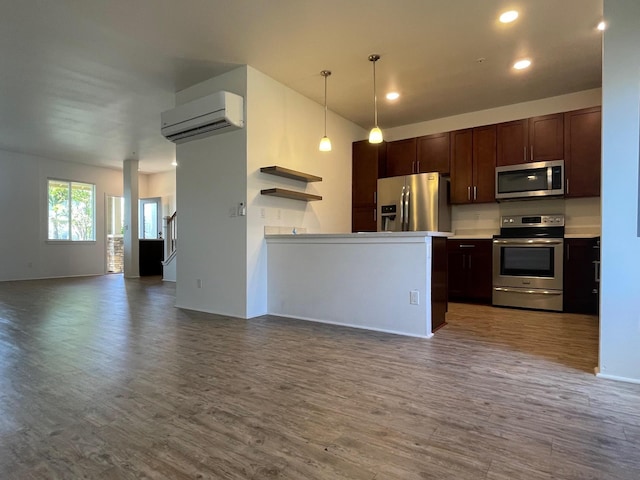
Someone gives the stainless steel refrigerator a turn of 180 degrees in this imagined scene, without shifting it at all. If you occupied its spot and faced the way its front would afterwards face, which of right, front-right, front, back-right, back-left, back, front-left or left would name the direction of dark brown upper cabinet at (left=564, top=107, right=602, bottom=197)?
front-right

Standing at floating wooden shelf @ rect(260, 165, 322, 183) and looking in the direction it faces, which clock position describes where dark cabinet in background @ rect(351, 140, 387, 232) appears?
The dark cabinet in background is roughly at 9 o'clock from the floating wooden shelf.

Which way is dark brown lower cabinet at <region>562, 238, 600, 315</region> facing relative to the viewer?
toward the camera

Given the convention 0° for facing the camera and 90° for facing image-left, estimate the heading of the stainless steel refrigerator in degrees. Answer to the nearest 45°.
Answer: approximately 45°

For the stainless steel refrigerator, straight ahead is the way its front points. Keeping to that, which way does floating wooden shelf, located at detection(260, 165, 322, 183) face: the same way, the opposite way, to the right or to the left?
to the left

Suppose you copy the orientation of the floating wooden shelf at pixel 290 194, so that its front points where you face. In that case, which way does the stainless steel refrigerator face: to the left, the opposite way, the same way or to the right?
to the right

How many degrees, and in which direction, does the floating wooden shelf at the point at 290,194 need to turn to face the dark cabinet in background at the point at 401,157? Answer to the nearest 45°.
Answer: approximately 90° to its left

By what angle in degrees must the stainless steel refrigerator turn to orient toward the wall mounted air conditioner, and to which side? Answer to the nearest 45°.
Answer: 0° — it already faces it

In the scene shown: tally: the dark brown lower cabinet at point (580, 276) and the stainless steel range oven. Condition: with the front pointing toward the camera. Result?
2

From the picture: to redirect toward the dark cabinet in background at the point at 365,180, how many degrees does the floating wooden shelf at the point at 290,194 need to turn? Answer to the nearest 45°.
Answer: approximately 90° to its left

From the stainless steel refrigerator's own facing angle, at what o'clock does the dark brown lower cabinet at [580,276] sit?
The dark brown lower cabinet is roughly at 8 o'clock from the stainless steel refrigerator.

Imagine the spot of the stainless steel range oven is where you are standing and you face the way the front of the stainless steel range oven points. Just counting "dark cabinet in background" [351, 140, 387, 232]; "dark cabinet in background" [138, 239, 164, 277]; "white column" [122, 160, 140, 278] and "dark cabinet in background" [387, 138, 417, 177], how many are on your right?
4

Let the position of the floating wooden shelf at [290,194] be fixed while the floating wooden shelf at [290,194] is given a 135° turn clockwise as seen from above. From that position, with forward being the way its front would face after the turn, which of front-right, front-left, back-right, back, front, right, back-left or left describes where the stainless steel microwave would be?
back

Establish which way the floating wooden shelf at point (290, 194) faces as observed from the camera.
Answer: facing the viewer and to the right of the viewer
